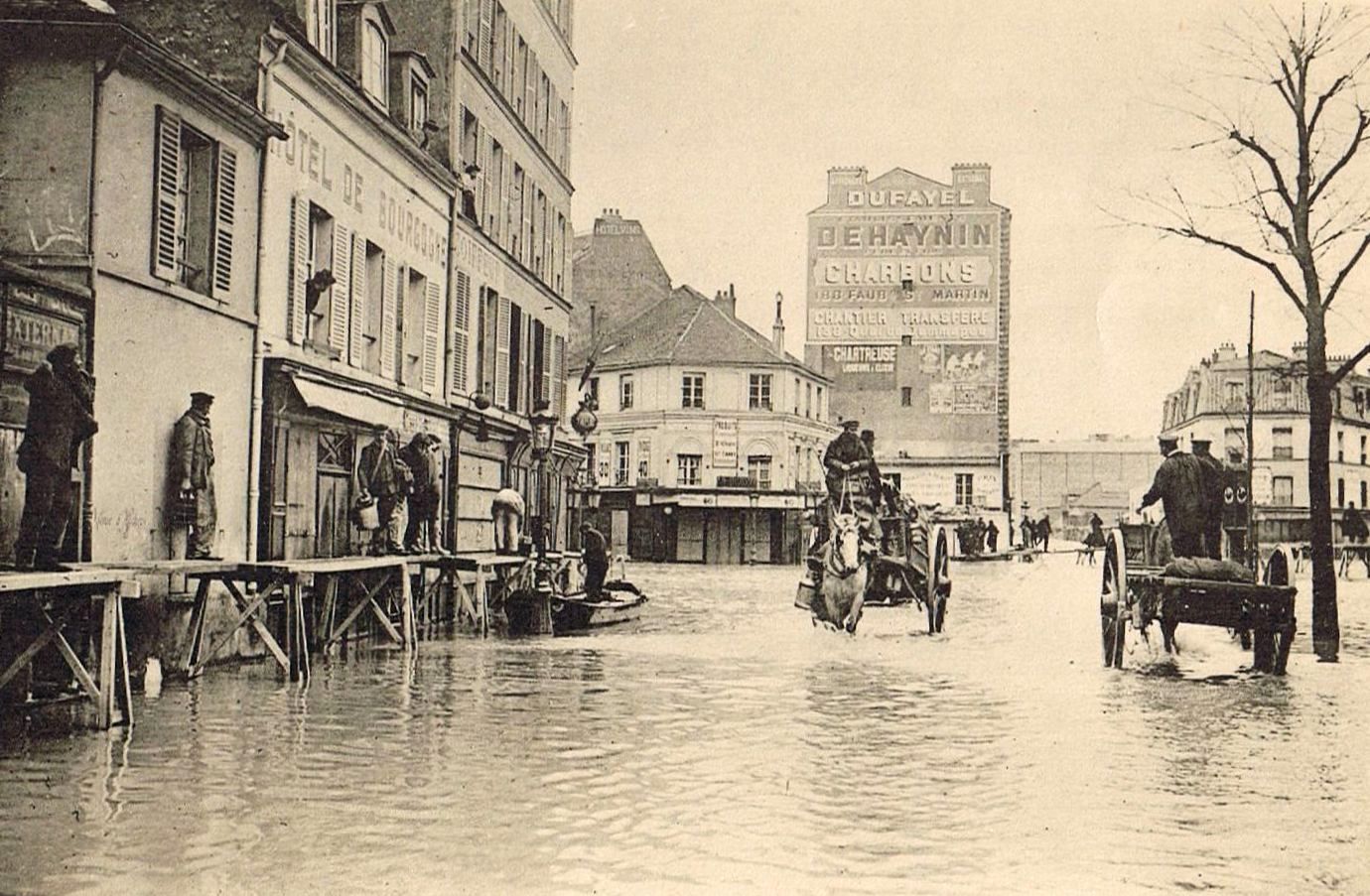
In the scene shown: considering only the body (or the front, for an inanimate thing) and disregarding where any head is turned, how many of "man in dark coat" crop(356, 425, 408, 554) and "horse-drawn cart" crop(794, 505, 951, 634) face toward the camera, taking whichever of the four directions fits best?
2

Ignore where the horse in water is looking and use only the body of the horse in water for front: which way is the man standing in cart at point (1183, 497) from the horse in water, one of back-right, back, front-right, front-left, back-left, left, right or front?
front-left

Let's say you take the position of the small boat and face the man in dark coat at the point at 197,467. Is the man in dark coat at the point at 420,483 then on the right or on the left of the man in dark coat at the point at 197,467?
right

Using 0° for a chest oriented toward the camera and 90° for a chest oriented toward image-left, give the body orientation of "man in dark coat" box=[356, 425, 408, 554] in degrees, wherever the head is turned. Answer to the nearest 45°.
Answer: approximately 0°

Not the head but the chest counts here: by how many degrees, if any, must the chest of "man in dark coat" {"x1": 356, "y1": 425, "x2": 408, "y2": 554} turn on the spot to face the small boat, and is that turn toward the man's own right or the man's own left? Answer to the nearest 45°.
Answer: approximately 135° to the man's own left

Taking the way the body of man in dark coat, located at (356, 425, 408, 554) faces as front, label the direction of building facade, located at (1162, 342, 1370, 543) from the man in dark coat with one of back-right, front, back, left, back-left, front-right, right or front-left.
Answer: back-left

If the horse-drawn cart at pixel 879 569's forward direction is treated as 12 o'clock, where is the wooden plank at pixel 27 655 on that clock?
The wooden plank is roughly at 1 o'clock from the horse-drawn cart.

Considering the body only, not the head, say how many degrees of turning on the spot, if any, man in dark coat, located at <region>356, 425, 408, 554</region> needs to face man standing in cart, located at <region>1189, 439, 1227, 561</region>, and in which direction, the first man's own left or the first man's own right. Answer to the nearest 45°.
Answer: approximately 45° to the first man's own left
